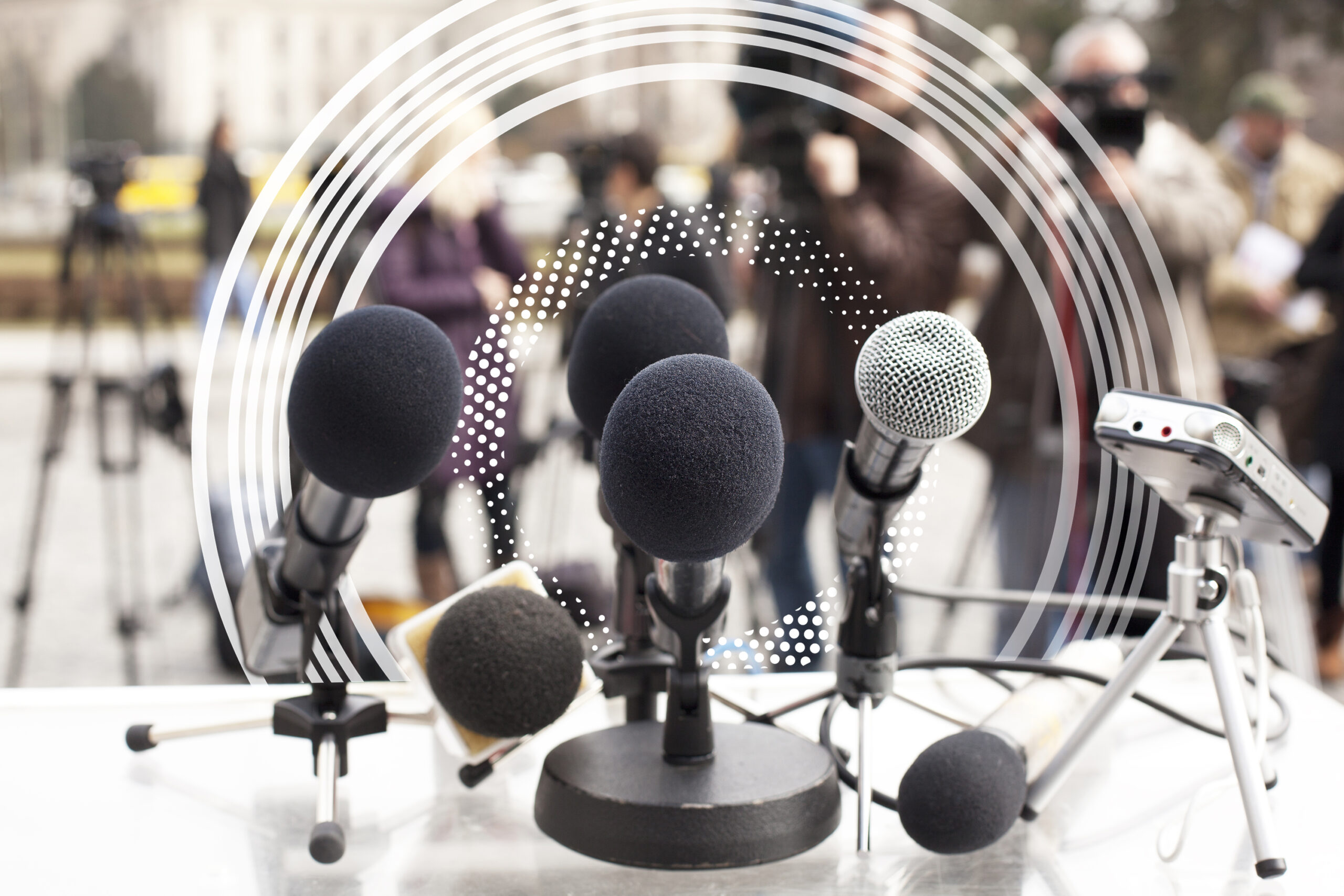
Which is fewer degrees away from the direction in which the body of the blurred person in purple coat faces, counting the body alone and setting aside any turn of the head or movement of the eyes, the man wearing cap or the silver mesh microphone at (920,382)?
the silver mesh microphone

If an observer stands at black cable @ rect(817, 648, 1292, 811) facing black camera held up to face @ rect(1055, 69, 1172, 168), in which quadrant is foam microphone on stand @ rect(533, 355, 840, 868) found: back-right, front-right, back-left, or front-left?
back-left

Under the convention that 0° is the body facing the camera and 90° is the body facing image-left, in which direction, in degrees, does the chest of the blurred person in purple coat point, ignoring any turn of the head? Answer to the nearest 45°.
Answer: approximately 315°

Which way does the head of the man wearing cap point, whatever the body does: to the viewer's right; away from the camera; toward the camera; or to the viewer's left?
toward the camera

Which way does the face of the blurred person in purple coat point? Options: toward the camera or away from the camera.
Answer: toward the camera

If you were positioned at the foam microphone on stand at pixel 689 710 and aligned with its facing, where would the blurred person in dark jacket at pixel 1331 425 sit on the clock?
The blurred person in dark jacket is roughly at 7 o'clock from the foam microphone on stand.

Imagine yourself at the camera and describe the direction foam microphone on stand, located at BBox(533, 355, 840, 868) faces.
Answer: facing the viewer
